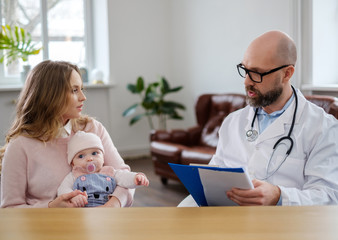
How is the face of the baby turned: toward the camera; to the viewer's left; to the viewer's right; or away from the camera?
toward the camera

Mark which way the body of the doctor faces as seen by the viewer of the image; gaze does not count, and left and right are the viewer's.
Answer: facing the viewer and to the left of the viewer

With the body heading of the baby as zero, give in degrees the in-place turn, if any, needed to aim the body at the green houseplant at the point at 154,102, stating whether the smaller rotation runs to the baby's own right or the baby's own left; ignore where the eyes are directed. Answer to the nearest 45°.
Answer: approximately 180°

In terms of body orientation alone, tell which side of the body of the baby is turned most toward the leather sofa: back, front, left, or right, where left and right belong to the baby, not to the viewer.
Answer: back

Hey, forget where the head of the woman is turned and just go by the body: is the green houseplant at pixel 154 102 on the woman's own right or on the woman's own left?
on the woman's own left

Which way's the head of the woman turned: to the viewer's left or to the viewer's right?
to the viewer's right

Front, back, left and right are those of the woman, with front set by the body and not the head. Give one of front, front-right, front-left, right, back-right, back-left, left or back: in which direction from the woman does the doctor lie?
front-left

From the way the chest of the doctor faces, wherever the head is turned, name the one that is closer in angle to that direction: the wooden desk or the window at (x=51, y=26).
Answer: the wooden desk

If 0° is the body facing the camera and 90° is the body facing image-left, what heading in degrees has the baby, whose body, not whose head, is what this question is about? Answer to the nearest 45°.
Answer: approximately 0°

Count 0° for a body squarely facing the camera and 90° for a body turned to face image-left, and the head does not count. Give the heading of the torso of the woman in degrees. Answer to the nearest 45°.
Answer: approximately 315°

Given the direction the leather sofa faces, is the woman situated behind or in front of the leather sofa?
in front

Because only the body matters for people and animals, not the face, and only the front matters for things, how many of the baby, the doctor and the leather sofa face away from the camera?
0

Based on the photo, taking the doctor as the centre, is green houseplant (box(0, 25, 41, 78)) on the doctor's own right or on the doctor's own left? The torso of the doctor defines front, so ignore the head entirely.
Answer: on the doctor's own right

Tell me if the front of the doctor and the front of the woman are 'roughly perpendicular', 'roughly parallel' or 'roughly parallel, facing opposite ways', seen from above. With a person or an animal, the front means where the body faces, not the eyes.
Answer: roughly perpendicular

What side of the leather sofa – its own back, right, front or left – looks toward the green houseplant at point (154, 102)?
right
